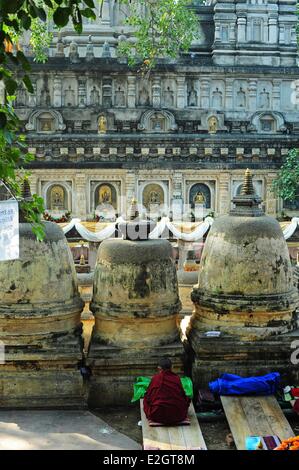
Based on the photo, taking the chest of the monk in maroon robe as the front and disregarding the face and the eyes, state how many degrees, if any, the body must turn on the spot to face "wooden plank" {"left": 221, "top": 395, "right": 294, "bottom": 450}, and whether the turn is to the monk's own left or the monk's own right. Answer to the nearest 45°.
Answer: approximately 90° to the monk's own right

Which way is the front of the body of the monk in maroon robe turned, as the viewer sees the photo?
away from the camera

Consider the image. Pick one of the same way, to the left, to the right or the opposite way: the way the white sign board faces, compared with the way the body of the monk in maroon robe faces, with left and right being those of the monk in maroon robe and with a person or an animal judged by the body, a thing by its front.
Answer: the opposite way

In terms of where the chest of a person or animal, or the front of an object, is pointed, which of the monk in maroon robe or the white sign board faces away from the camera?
the monk in maroon robe

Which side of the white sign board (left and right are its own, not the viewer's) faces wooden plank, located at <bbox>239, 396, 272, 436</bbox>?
left

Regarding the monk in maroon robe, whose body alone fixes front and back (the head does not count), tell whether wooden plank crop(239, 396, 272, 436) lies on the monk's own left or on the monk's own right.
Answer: on the monk's own right

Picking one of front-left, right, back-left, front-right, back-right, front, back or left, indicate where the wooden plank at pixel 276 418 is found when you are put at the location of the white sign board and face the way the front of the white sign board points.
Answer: left

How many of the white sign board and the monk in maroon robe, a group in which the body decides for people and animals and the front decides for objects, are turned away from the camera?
1

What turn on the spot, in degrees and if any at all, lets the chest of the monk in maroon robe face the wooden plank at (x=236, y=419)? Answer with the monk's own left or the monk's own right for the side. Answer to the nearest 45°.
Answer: approximately 90° to the monk's own right

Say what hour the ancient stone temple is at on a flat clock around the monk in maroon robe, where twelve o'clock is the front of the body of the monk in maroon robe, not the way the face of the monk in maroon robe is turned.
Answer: The ancient stone temple is roughly at 12 o'clock from the monk in maroon robe.

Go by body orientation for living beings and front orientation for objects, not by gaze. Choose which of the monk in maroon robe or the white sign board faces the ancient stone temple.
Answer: the monk in maroon robe

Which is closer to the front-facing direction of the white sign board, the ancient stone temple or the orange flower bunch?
the orange flower bunch

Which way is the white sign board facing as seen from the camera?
toward the camera
